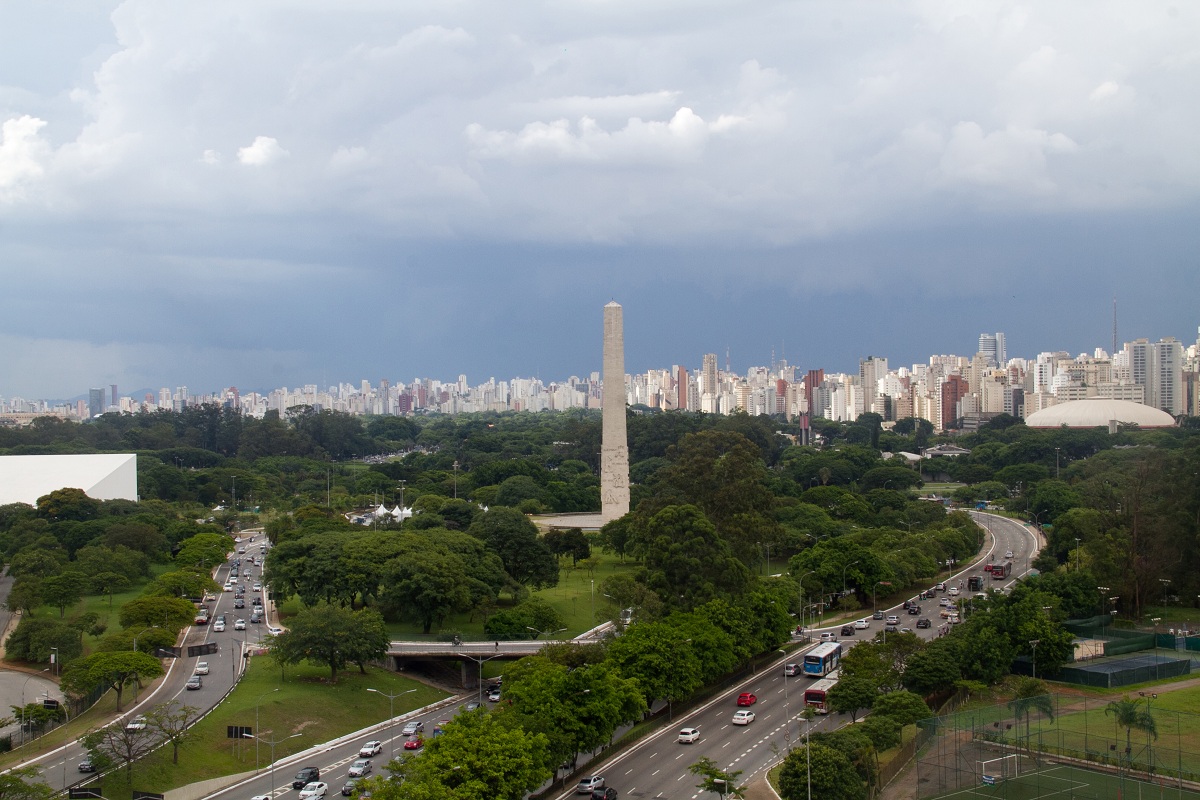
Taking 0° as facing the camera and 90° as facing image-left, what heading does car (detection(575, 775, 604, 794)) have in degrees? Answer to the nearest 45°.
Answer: approximately 225°

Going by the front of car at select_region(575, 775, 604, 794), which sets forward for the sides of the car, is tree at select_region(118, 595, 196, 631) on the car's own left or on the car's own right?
on the car's own left

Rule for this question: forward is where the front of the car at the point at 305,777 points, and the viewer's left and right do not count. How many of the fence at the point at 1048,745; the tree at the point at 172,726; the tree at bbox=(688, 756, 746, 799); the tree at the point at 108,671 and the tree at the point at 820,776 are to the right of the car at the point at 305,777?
2

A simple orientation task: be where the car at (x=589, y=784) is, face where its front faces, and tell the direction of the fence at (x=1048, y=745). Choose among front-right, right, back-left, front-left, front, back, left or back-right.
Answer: front-right

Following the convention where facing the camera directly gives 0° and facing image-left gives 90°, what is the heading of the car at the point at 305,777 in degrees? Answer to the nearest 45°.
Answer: approximately 45°

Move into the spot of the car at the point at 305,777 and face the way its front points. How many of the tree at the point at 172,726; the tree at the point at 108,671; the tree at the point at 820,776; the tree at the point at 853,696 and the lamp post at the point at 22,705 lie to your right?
3
